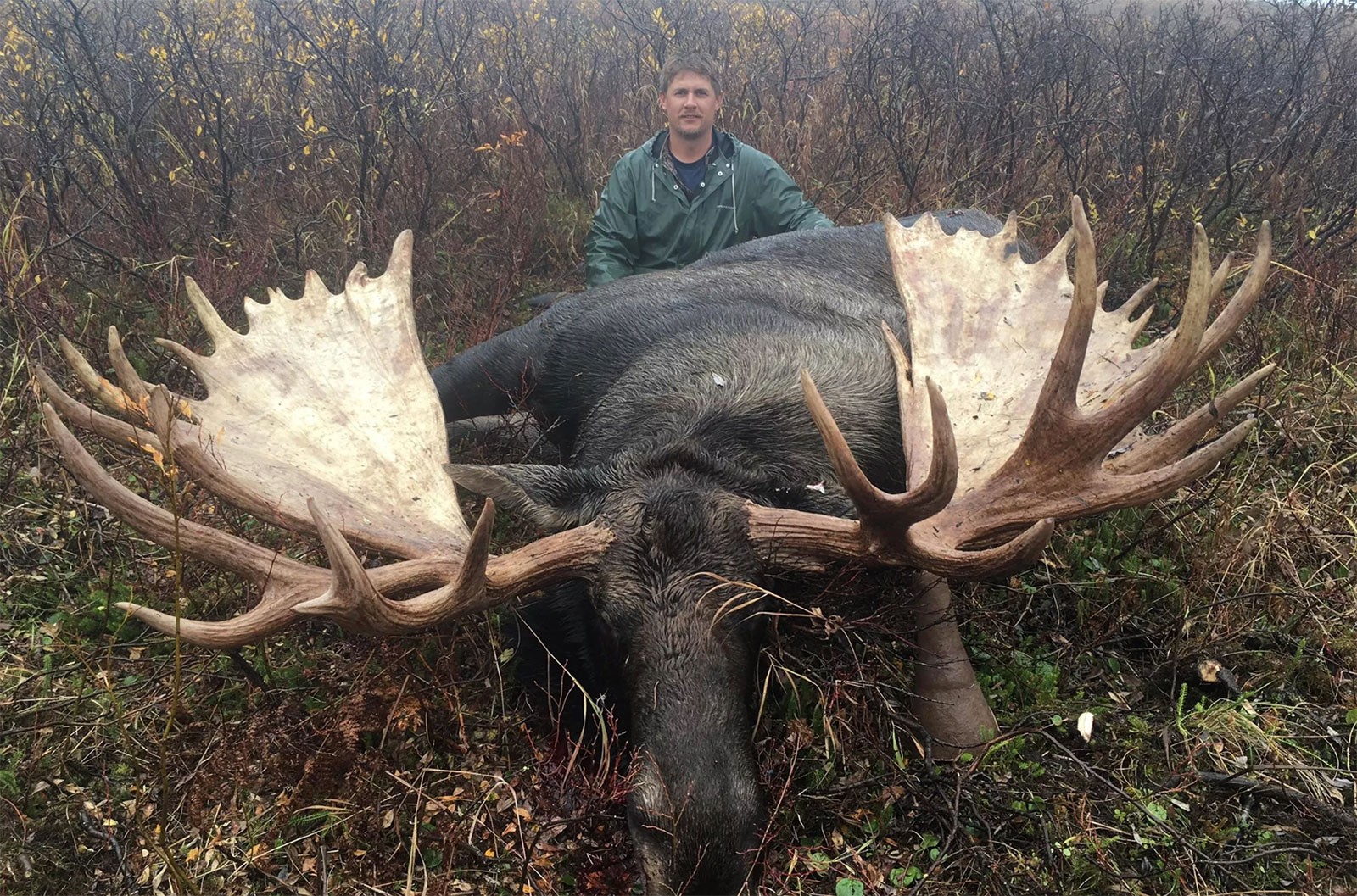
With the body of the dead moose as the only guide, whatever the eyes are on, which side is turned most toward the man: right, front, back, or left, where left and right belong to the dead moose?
back

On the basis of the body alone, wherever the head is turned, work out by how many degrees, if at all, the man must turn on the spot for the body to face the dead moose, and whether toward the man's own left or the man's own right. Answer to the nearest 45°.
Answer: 0° — they already face it

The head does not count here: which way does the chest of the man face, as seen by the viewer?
toward the camera

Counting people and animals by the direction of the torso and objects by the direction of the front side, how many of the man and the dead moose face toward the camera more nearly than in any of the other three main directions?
2
